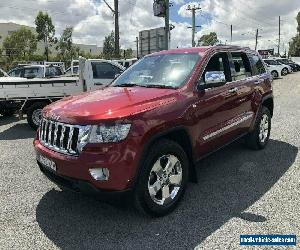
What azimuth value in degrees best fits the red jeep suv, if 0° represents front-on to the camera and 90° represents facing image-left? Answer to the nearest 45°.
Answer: approximately 45°

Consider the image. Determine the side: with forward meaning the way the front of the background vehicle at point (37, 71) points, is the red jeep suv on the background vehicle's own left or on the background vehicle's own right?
on the background vehicle's own left

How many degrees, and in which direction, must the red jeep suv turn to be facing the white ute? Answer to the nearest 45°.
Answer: approximately 90° to its right

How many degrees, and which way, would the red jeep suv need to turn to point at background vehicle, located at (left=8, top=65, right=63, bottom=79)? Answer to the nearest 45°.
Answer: approximately 135° to its right

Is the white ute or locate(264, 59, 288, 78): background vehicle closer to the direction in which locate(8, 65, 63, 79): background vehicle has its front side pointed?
the white ute

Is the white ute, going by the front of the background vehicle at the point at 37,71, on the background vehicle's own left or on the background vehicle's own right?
on the background vehicle's own left

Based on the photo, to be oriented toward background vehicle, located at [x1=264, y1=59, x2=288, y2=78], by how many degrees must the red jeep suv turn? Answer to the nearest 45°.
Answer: approximately 135° to its right
